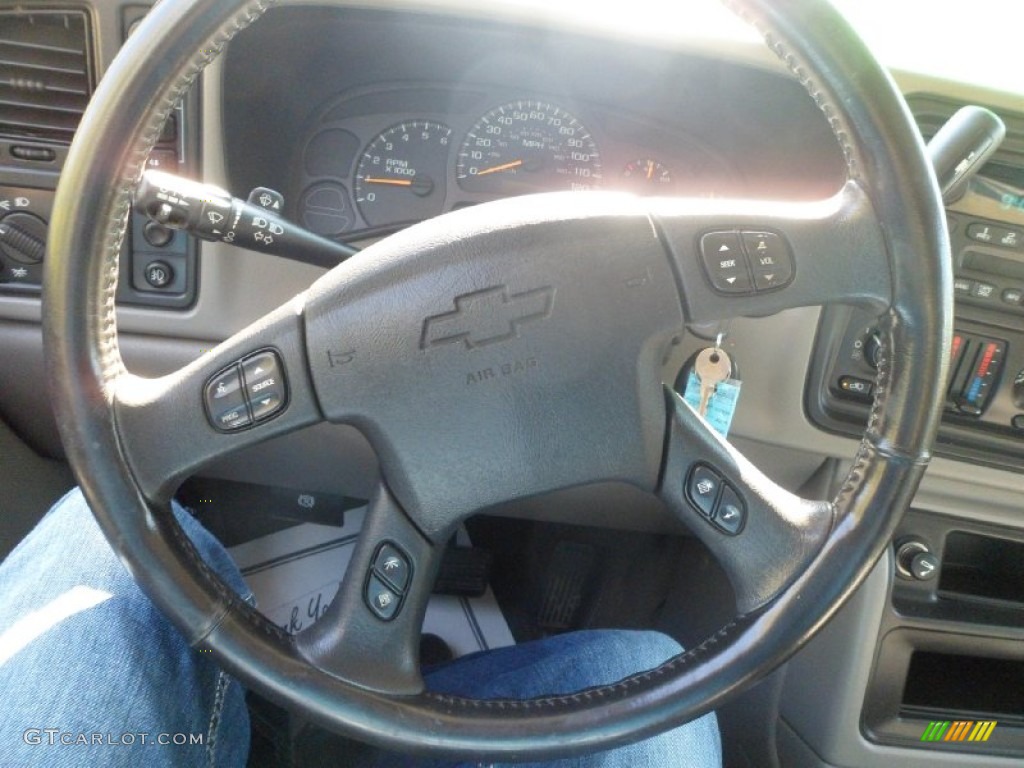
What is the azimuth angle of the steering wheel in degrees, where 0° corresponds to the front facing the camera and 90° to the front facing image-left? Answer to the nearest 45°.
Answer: approximately 0°
